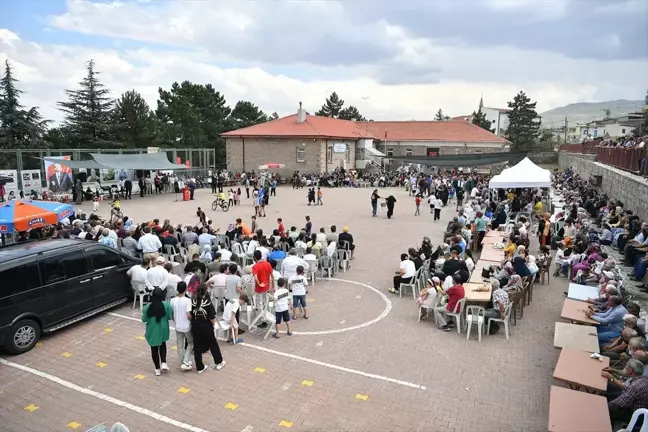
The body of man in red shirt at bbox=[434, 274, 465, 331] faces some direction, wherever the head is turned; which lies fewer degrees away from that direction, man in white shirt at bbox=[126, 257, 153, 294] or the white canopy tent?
the man in white shirt

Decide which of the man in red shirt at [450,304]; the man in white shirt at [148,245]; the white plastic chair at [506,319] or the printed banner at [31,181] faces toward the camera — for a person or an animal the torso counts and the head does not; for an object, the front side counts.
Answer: the printed banner

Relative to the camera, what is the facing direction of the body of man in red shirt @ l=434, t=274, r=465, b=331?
to the viewer's left

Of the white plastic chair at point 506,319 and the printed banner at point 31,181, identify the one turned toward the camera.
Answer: the printed banner

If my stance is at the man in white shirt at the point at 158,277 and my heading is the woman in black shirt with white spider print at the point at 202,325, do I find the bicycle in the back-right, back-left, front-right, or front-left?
back-left

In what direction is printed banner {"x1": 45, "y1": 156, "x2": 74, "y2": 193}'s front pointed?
toward the camera

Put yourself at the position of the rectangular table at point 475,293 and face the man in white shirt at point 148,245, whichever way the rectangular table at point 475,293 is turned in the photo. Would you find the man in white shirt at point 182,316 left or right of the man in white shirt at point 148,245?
left

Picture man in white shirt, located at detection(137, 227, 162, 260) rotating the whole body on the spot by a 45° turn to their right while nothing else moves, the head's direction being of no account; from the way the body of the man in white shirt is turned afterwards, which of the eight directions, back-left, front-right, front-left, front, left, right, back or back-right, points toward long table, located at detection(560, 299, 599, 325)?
right

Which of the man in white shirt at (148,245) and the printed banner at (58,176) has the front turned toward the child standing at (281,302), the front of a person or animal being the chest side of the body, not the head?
the printed banner

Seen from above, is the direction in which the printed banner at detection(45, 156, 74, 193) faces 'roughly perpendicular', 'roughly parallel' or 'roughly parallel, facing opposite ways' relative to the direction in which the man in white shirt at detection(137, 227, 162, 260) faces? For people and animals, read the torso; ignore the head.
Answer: roughly parallel, facing opposite ways
